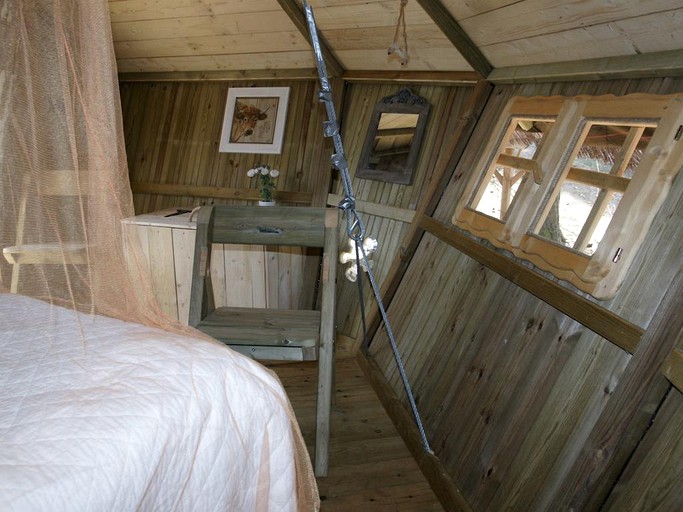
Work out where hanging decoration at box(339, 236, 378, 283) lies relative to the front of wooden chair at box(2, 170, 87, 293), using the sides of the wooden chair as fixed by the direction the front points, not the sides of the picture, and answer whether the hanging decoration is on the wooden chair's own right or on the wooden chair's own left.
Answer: on the wooden chair's own left

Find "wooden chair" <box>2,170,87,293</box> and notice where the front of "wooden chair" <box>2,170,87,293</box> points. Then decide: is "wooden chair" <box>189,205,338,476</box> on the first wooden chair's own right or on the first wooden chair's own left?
on the first wooden chair's own left

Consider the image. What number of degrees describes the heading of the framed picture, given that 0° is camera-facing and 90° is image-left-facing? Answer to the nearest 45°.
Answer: approximately 0°

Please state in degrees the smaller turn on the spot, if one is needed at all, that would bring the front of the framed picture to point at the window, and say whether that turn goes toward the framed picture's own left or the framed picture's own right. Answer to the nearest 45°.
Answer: approximately 45° to the framed picture's own left

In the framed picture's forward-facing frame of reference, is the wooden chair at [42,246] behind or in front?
in front

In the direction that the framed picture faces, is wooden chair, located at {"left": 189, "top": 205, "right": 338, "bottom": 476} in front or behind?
in front
